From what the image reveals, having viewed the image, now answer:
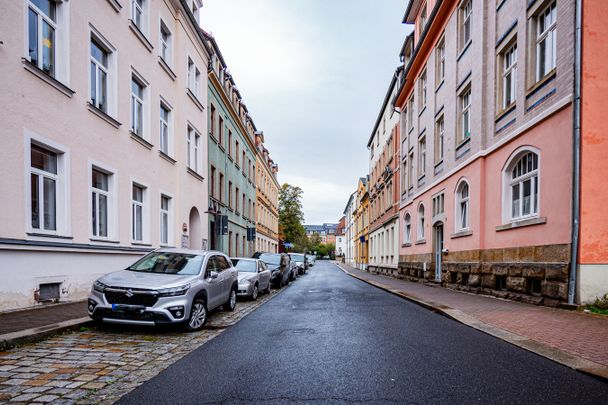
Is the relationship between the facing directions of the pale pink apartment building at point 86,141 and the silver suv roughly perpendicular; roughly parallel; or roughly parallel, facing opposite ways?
roughly perpendicular

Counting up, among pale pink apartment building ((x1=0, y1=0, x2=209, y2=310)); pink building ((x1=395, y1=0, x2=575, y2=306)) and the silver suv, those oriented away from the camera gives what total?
0

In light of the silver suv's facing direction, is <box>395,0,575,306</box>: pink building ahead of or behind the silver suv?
behind

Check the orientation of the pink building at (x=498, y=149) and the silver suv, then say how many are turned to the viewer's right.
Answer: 0

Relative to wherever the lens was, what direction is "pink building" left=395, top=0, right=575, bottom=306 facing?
facing the viewer and to the left of the viewer

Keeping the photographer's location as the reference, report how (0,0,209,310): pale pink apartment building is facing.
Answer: facing the viewer and to the right of the viewer
